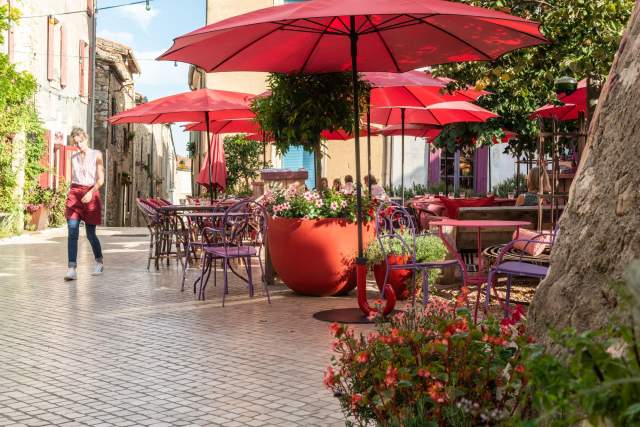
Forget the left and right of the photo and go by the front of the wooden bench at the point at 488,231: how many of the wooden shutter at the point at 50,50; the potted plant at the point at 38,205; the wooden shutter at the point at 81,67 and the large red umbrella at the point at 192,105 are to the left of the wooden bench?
0

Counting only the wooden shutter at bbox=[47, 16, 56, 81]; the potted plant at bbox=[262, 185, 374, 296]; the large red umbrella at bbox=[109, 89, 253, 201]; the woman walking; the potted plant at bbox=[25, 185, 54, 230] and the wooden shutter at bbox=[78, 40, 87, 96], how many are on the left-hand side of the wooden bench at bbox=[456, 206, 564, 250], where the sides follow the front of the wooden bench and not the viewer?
0

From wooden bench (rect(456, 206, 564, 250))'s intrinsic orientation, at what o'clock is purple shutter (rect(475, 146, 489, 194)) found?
The purple shutter is roughly at 6 o'clock from the wooden bench.

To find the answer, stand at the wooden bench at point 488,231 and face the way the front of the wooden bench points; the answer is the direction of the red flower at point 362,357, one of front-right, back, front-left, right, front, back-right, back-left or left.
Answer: front

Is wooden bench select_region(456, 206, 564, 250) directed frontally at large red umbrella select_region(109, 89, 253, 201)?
no

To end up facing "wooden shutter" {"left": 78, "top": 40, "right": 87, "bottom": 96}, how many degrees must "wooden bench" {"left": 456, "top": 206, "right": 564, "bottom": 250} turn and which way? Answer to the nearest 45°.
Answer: approximately 135° to its right

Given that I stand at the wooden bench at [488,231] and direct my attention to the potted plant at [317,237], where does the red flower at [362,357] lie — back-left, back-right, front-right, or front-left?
front-left

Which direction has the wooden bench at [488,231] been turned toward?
toward the camera

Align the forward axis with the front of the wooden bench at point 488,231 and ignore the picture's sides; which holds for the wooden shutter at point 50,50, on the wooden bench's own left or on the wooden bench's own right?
on the wooden bench's own right

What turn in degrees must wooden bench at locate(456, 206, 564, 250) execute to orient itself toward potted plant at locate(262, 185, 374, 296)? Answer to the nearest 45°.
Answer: approximately 45° to its right

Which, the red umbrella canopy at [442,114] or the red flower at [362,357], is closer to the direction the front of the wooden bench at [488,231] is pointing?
the red flower

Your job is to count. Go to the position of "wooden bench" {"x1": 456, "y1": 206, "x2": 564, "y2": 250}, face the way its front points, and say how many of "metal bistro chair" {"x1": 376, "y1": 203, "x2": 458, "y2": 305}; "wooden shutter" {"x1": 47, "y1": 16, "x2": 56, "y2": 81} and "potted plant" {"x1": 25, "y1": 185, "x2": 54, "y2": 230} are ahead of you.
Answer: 1

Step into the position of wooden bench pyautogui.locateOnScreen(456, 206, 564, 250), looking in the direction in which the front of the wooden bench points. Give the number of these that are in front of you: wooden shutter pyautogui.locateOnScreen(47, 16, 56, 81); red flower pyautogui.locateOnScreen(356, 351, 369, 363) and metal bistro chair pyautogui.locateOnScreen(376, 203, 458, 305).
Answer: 2

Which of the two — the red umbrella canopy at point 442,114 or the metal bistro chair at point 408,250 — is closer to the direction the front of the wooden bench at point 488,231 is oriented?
the metal bistro chair

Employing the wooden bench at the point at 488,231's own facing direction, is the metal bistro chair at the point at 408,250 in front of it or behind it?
in front

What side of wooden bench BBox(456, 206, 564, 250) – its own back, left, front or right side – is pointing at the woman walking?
right
